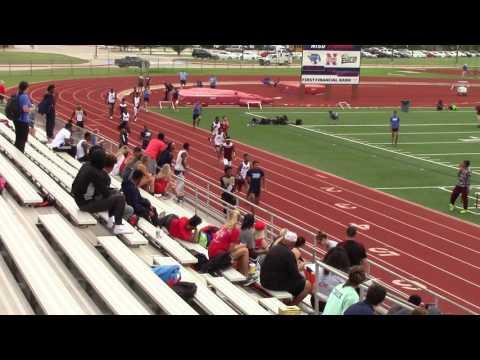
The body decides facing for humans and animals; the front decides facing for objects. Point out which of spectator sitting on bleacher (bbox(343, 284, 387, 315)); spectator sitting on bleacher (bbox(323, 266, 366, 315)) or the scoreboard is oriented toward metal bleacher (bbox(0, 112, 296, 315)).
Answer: the scoreboard

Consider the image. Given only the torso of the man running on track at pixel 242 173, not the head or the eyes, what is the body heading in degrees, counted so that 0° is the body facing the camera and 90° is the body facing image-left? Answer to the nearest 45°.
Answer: approximately 315°

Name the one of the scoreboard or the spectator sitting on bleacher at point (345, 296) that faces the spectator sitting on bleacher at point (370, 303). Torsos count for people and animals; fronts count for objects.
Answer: the scoreboard

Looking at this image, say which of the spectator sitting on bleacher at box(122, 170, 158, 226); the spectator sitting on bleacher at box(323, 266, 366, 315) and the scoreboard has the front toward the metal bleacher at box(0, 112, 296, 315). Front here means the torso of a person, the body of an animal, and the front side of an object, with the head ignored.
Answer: the scoreboard

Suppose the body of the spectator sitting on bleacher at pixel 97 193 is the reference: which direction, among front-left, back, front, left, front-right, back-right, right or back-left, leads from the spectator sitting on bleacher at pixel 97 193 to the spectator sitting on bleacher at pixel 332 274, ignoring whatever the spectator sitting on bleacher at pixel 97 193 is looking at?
front-right

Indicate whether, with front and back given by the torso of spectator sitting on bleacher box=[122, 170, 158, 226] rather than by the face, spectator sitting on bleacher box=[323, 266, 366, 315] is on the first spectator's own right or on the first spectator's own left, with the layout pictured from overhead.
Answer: on the first spectator's own right

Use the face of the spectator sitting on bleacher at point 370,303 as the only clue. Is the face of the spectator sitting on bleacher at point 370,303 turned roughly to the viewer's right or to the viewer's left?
to the viewer's right

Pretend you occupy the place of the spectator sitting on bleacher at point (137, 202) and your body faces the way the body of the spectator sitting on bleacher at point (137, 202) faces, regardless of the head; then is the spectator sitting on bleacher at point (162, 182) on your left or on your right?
on your left

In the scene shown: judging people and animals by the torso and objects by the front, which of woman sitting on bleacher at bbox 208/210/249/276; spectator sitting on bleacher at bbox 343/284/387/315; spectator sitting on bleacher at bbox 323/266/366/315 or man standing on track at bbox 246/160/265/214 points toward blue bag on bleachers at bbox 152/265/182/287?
the man standing on track

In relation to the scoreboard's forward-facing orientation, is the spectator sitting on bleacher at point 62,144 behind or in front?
in front

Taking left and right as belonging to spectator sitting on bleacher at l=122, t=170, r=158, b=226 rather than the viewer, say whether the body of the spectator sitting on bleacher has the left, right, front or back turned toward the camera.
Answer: right

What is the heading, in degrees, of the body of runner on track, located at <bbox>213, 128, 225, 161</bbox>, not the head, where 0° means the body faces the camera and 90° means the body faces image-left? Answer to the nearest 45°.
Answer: approximately 0°

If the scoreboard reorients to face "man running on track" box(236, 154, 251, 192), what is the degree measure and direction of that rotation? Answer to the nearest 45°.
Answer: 0° — it already faces them

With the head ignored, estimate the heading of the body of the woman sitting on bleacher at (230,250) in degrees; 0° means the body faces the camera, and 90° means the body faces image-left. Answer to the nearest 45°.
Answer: approximately 270°
